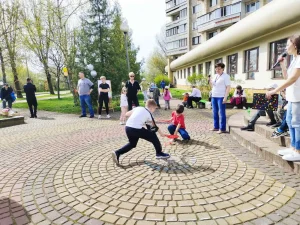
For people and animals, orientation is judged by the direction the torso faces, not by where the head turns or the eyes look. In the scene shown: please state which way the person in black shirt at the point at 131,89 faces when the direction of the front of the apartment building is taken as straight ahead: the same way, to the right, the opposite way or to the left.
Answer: to the left

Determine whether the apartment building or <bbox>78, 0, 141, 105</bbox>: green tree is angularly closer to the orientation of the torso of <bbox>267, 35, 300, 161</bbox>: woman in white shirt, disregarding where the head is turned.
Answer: the green tree

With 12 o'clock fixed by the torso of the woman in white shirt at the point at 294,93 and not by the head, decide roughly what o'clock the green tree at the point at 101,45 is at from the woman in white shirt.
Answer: The green tree is roughly at 1 o'clock from the woman in white shirt.

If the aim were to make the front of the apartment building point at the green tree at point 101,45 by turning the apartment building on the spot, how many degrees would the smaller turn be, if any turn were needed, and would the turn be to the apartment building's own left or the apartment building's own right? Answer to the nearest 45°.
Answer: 0° — it already faces it

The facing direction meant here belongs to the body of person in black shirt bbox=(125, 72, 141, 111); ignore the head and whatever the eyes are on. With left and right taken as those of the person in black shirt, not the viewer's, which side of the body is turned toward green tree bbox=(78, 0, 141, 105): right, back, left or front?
back

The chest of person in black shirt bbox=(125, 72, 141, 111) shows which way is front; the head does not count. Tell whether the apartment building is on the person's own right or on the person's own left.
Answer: on the person's own left

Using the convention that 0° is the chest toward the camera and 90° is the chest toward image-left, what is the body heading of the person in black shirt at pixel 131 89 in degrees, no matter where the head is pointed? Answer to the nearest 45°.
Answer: approximately 0°

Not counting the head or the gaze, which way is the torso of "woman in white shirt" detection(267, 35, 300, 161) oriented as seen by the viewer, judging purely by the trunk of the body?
to the viewer's left

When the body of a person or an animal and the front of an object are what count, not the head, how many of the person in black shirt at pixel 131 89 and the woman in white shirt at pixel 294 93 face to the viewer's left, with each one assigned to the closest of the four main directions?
1

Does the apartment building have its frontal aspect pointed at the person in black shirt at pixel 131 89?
yes

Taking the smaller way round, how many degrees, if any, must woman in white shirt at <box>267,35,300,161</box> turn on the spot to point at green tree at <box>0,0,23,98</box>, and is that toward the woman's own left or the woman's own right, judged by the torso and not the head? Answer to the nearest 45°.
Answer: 0° — they already face it
